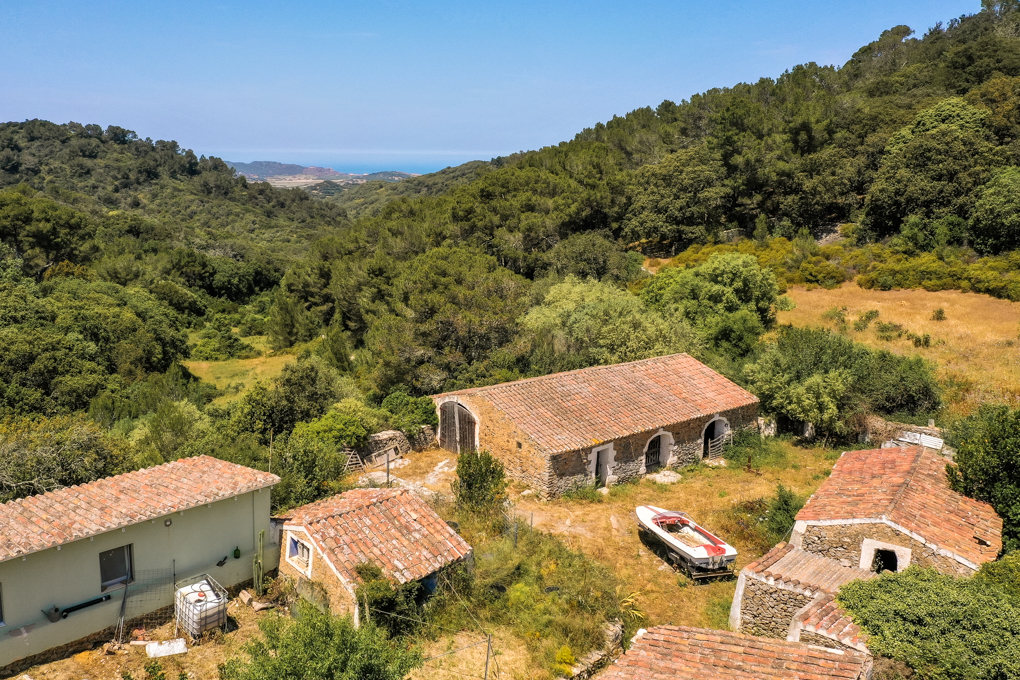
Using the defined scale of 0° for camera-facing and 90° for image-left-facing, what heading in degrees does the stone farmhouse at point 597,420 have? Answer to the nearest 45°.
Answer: approximately 315°

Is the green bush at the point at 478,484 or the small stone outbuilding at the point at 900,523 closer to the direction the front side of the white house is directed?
the small stone outbuilding

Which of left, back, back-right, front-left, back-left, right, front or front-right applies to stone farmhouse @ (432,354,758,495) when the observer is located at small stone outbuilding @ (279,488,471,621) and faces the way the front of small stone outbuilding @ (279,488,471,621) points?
back

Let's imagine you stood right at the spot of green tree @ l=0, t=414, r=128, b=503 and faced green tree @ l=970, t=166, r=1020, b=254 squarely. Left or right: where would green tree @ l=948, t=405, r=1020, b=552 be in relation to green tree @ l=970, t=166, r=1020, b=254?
right

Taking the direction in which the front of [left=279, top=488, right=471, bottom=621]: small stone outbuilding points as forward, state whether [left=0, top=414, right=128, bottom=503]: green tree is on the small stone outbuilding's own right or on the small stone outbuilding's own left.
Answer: on the small stone outbuilding's own right

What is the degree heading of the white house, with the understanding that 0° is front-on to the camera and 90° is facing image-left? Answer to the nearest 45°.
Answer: approximately 315°

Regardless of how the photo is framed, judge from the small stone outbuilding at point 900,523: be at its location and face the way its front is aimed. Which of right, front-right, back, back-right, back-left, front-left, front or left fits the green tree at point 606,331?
back-right

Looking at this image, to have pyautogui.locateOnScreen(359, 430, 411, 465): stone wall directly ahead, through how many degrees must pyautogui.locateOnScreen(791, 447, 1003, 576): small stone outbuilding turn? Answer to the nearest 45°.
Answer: approximately 90° to its right
